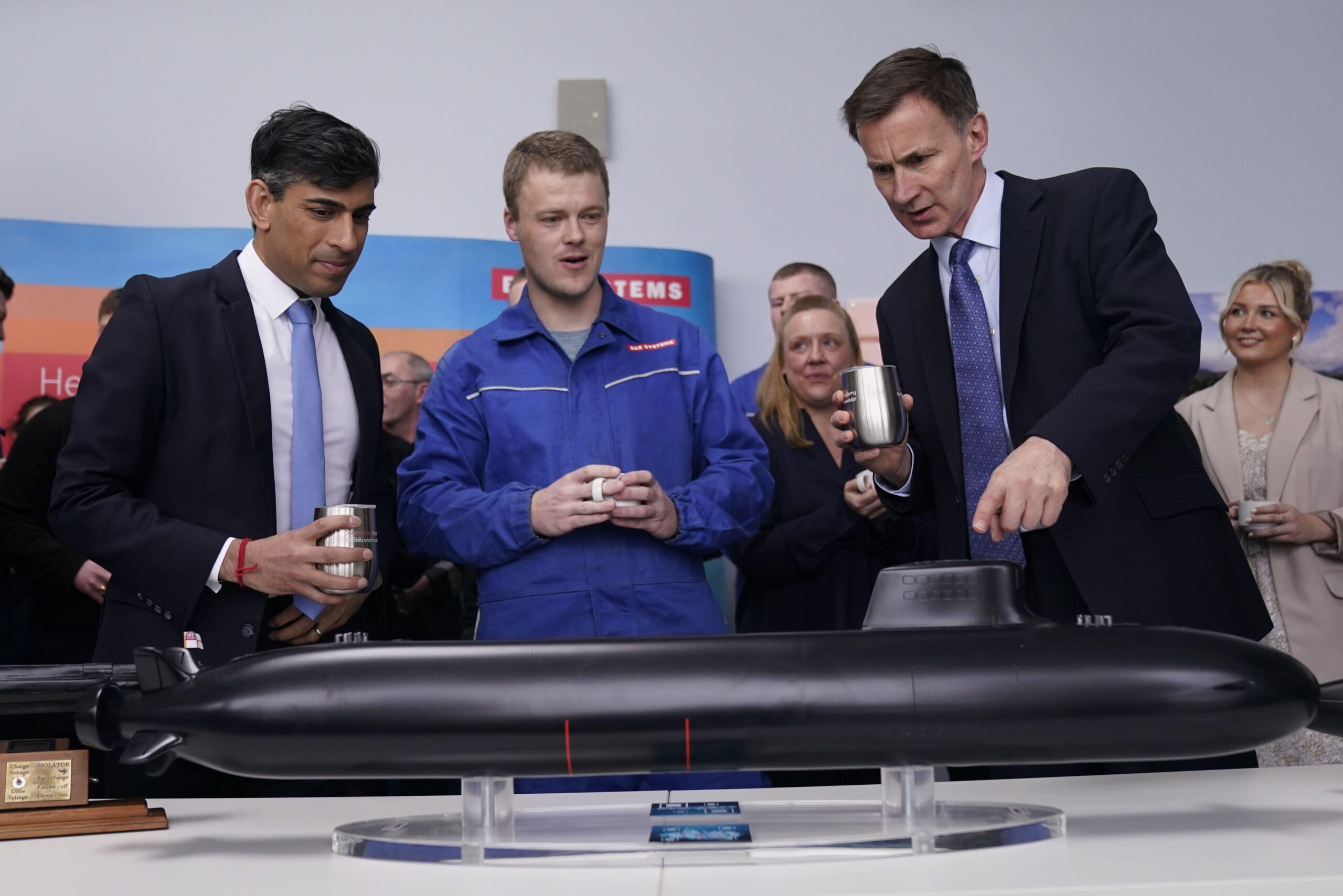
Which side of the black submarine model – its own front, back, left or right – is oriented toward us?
right

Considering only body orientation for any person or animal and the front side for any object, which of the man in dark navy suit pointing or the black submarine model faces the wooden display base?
the man in dark navy suit pointing

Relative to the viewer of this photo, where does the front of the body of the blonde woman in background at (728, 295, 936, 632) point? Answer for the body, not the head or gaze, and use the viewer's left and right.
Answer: facing the viewer and to the right of the viewer

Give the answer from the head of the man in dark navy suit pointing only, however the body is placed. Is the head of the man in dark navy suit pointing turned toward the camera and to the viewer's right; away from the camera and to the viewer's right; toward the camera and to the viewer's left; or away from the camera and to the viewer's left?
toward the camera and to the viewer's left

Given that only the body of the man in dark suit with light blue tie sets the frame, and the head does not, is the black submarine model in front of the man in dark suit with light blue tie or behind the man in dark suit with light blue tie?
in front

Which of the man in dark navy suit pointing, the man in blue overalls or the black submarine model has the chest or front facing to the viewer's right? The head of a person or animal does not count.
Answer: the black submarine model

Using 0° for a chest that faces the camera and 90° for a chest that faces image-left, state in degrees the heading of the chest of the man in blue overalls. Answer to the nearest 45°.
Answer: approximately 0°

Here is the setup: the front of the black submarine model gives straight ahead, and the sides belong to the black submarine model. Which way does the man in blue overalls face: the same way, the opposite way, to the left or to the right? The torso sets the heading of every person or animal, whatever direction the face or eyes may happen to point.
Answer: to the right

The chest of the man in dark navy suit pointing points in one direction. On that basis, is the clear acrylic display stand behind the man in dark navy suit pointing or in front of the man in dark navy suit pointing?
in front

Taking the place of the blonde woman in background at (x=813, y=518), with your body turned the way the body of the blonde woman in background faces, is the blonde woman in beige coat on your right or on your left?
on your left

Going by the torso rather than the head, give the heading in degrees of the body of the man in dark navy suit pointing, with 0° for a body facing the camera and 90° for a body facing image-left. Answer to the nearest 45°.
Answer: approximately 45°

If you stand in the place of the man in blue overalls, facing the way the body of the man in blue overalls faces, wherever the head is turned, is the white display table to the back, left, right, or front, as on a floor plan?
front

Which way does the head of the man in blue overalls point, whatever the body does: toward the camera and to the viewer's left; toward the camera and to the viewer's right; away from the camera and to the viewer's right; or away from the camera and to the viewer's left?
toward the camera and to the viewer's right

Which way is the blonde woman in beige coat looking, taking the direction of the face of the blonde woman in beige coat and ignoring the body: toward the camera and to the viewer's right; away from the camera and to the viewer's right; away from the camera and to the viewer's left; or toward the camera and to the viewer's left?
toward the camera and to the viewer's left
